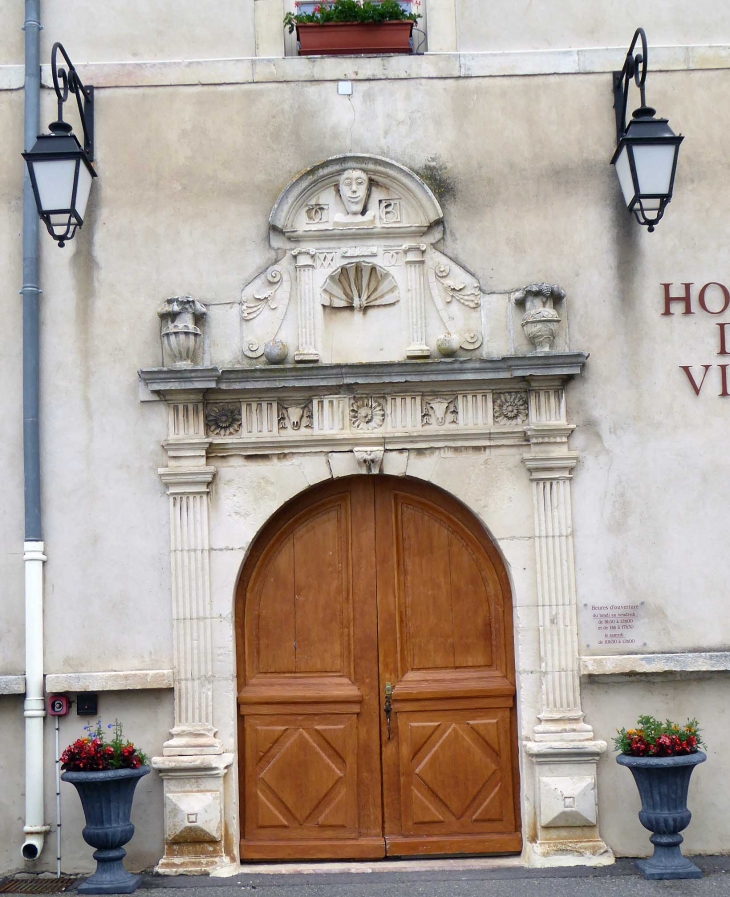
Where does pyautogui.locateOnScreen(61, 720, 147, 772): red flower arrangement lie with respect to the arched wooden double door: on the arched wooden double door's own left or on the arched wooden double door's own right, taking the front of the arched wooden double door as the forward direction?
on the arched wooden double door's own right

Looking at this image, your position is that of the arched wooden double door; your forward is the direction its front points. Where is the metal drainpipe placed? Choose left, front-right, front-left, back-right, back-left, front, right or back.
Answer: right

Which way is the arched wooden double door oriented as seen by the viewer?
toward the camera
